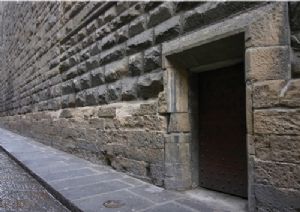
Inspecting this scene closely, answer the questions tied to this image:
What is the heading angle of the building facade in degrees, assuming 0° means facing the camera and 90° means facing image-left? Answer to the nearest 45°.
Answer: approximately 45°
